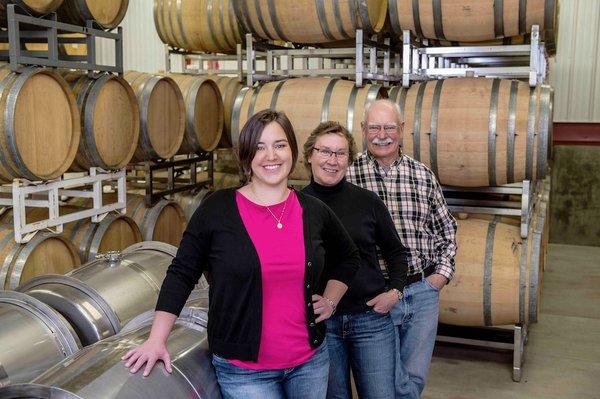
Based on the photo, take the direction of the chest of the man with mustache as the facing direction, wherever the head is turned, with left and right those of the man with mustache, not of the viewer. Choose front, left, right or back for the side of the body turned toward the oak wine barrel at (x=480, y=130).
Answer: back

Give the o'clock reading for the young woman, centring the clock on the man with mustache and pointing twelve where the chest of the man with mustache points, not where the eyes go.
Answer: The young woman is roughly at 1 o'clock from the man with mustache.

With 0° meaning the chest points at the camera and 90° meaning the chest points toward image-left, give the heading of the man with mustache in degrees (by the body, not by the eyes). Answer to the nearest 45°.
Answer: approximately 0°

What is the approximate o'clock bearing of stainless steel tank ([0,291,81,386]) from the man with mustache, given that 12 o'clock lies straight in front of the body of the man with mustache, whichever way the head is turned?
The stainless steel tank is roughly at 2 o'clock from the man with mustache.

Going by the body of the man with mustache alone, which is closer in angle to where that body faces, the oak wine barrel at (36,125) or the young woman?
the young woman

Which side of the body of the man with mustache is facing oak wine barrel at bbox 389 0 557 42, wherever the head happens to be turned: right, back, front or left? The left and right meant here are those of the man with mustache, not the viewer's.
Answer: back

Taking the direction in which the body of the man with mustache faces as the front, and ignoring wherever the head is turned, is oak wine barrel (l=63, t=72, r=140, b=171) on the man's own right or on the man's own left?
on the man's own right

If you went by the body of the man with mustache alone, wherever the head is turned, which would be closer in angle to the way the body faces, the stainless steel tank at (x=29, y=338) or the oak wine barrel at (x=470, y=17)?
the stainless steel tank

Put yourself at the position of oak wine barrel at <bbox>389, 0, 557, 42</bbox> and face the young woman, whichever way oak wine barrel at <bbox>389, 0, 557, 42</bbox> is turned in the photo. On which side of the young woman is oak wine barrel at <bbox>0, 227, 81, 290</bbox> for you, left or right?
right

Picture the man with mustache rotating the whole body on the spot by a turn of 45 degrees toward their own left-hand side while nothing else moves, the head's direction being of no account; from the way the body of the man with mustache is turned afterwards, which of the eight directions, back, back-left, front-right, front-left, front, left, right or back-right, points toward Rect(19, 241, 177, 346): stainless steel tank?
back-right

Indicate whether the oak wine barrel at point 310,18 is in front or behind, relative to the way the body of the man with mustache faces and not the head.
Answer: behind

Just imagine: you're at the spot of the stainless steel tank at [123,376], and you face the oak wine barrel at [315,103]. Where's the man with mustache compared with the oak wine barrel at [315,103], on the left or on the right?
right
